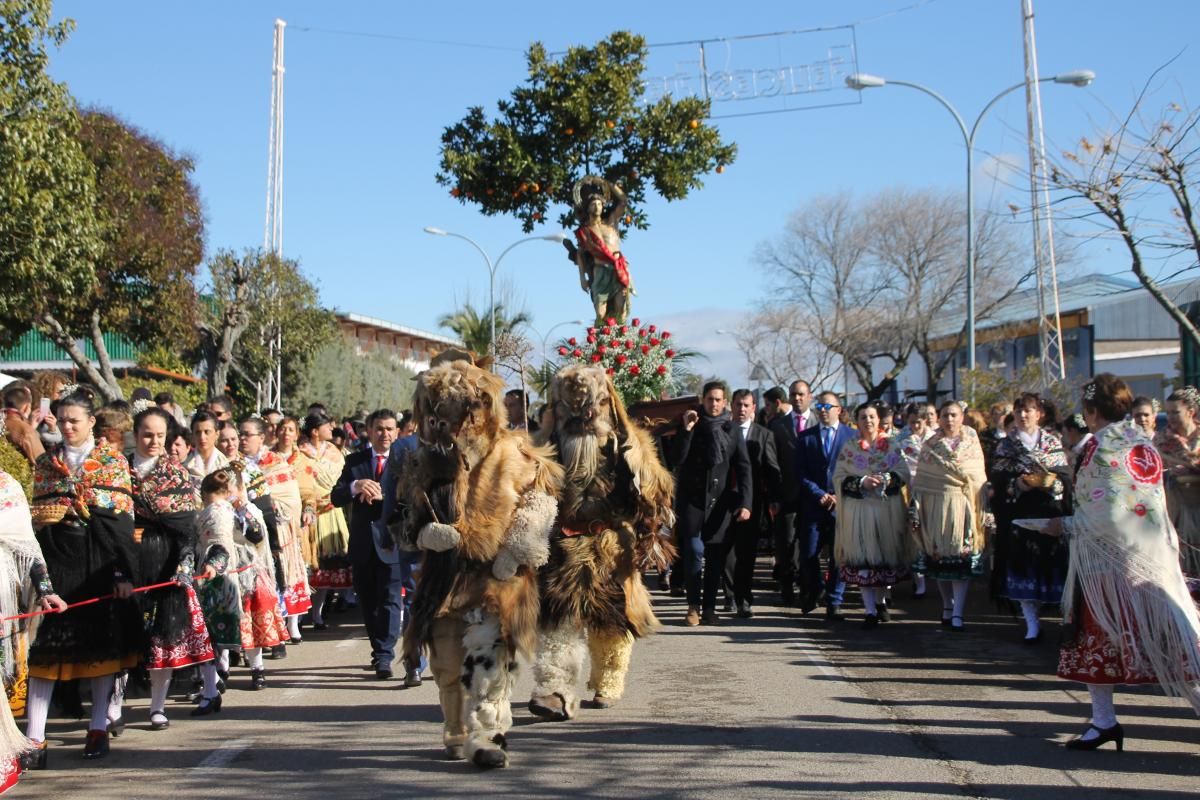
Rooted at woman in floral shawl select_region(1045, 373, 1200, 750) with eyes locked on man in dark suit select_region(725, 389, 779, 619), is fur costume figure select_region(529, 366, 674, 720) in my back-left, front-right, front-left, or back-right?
front-left

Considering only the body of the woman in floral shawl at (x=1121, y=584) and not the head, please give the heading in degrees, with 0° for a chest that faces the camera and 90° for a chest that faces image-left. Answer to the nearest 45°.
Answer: approximately 90°

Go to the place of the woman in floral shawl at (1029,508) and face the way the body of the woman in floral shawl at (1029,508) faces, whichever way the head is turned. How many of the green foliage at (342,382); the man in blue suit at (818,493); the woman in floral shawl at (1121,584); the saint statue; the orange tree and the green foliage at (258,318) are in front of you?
1

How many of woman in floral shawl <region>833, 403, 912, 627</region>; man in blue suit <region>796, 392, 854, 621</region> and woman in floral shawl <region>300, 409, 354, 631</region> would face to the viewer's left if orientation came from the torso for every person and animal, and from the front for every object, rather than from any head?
0

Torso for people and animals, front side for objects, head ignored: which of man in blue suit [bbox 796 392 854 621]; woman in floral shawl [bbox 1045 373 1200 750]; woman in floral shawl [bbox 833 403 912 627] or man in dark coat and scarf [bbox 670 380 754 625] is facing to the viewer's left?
woman in floral shawl [bbox 1045 373 1200 750]

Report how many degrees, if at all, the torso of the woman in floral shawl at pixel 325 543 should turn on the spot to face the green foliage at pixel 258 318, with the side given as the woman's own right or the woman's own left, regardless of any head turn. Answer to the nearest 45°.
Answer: approximately 135° to the woman's own left

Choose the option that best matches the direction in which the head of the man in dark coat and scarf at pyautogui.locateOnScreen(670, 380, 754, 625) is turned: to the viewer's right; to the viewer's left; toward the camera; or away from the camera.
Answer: toward the camera

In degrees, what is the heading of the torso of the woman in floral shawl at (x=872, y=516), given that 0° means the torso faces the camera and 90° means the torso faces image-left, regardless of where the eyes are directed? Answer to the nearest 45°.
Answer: approximately 0°

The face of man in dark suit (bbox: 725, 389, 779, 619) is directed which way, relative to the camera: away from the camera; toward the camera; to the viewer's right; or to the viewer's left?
toward the camera

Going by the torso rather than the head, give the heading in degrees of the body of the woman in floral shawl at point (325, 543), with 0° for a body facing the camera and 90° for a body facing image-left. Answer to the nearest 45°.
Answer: approximately 315°

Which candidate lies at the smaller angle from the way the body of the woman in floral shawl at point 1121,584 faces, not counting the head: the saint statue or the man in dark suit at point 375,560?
the man in dark suit

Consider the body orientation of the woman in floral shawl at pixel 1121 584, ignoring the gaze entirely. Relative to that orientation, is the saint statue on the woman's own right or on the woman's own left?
on the woman's own right

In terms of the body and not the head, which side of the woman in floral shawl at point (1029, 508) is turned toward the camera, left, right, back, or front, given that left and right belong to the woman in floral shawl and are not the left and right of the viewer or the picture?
front

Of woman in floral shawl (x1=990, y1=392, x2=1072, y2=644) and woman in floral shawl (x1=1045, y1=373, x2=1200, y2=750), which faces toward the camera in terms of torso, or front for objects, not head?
woman in floral shawl (x1=990, y1=392, x2=1072, y2=644)

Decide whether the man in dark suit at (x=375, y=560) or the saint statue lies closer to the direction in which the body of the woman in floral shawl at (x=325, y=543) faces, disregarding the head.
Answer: the man in dark suit

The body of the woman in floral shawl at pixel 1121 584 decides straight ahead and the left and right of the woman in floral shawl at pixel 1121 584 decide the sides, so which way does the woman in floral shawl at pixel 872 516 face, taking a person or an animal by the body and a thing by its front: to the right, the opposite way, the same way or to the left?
to the left

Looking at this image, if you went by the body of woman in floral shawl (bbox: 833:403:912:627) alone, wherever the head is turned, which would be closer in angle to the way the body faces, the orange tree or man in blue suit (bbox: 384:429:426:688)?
the man in blue suit

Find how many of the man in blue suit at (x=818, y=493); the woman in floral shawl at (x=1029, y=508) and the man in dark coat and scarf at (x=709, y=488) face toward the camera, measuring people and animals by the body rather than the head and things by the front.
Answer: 3

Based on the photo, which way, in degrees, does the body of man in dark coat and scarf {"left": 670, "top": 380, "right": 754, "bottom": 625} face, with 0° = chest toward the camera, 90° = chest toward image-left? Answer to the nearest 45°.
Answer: approximately 0°
